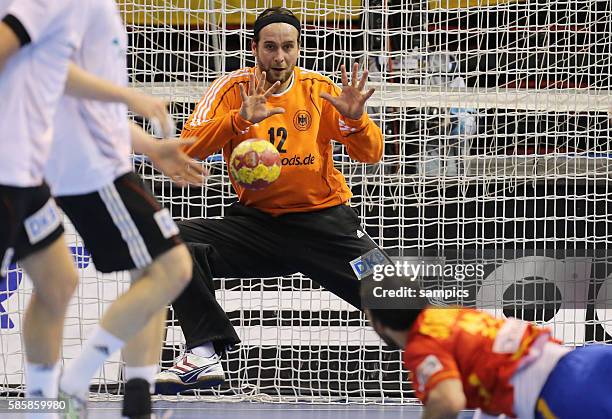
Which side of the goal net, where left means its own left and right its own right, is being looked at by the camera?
front

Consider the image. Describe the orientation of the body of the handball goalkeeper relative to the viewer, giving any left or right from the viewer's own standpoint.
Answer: facing the viewer

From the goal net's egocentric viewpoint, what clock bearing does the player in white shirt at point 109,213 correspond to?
The player in white shirt is roughly at 1 o'clock from the goal net.

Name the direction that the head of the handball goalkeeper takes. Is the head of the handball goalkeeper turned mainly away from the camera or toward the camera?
toward the camera

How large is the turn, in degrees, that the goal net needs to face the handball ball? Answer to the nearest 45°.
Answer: approximately 45° to its right

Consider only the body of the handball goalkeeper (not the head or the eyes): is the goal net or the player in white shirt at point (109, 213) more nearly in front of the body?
the player in white shirt
